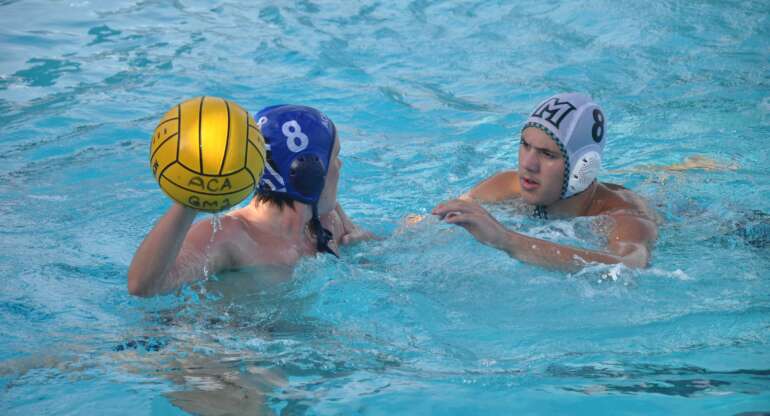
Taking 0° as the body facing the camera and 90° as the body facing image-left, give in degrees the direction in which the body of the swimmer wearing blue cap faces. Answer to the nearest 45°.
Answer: approximately 225°

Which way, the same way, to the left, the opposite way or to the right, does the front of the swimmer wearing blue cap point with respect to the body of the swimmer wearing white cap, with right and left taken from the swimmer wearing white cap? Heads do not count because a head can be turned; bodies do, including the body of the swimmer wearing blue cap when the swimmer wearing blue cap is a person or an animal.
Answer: the opposite way

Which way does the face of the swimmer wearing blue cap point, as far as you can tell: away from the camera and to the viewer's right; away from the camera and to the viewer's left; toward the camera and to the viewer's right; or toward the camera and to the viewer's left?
away from the camera and to the viewer's right

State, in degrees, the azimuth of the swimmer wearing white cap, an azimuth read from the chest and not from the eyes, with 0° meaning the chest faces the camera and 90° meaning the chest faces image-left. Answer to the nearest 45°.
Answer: approximately 45°

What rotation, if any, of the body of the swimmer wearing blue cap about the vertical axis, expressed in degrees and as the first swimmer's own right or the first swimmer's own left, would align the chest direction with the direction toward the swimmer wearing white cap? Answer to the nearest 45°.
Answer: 0° — they already face them
